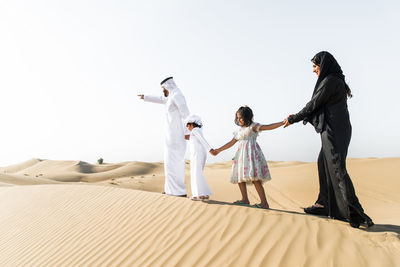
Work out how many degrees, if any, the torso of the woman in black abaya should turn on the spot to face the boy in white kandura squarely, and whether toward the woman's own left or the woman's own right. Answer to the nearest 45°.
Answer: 0° — they already face them

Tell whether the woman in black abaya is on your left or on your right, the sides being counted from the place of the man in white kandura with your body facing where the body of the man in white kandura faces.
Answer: on your left

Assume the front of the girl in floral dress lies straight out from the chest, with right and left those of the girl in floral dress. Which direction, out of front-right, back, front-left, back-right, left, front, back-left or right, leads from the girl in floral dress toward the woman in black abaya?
left

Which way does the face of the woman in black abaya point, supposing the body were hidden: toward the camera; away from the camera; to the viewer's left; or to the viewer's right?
to the viewer's left

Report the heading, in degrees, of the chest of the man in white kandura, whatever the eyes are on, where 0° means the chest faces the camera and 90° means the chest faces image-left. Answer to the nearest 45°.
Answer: approximately 90°

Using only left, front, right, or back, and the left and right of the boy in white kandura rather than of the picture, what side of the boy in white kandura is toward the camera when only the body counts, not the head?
left

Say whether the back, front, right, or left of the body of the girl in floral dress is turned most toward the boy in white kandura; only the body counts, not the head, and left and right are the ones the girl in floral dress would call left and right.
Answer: right

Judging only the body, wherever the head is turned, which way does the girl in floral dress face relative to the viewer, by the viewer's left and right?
facing the viewer and to the left of the viewer

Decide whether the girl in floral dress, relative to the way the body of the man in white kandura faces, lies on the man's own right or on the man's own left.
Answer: on the man's own left

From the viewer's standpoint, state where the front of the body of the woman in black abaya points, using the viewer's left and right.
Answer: facing to the left of the viewer

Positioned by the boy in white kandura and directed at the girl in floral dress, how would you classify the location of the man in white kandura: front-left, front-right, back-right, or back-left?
back-left
